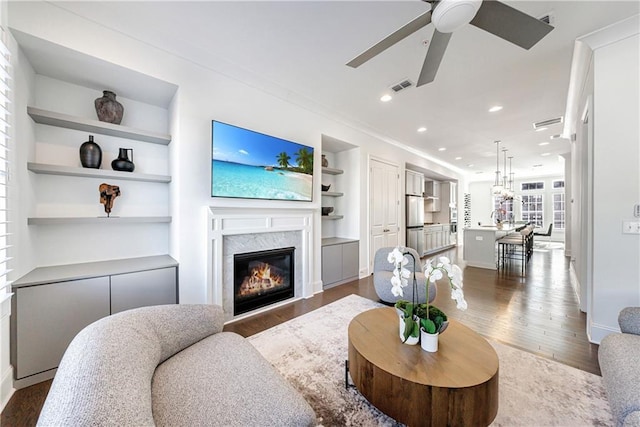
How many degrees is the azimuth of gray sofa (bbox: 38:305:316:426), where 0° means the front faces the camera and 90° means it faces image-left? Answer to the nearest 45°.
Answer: approximately 270°

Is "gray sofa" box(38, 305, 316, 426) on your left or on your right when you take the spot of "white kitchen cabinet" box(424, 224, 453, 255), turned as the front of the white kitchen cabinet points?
on your right

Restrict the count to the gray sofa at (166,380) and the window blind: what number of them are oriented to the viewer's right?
2

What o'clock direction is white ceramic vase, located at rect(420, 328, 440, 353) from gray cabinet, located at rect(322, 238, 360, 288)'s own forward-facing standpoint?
The white ceramic vase is roughly at 1 o'clock from the gray cabinet.

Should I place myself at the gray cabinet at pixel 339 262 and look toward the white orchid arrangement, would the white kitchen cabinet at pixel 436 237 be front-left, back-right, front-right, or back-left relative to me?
back-left

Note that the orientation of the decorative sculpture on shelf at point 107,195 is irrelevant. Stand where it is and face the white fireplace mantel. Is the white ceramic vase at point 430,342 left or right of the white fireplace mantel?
right

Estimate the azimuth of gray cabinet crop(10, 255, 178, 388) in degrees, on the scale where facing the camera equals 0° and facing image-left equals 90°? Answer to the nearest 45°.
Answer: approximately 0°

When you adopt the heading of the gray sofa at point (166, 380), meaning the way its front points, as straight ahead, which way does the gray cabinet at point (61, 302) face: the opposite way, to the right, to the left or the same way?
to the right

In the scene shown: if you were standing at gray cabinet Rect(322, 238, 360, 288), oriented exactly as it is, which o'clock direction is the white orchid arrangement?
The white orchid arrangement is roughly at 1 o'clock from the gray cabinet.

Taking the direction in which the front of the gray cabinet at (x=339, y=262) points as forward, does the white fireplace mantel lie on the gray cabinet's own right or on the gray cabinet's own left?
on the gray cabinet's own right

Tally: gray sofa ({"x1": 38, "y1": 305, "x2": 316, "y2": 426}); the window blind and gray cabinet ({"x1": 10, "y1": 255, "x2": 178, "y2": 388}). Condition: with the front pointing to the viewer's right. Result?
2

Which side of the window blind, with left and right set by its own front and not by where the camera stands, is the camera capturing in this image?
right

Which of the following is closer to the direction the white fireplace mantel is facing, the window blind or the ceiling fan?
the ceiling fan

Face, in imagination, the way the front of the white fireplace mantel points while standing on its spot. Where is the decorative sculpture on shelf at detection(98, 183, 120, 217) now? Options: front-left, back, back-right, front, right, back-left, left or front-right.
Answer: back-right
